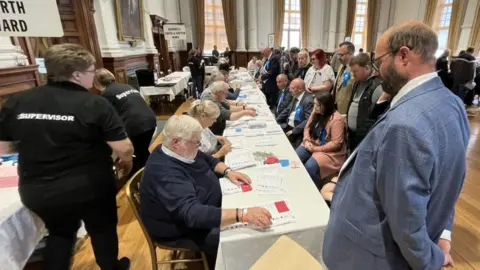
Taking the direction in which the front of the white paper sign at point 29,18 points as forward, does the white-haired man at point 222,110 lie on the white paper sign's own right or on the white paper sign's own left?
on the white paper sign's own left

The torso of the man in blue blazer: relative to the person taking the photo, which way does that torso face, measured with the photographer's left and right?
facing to the left of the viewer

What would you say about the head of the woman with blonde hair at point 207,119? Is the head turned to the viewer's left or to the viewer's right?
to the viewer's right

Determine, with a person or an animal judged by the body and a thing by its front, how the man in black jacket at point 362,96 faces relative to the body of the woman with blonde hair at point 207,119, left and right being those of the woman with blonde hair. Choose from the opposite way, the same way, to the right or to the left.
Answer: the opposite way

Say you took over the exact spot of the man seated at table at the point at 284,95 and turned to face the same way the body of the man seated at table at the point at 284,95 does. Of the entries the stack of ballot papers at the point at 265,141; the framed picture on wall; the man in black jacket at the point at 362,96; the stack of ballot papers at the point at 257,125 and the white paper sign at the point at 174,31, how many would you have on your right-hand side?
2

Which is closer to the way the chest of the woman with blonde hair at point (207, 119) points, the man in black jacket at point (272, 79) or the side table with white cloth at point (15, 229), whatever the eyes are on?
the man in black jacket

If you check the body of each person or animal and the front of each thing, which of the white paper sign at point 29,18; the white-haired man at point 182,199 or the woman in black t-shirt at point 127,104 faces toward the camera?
the white paper sign

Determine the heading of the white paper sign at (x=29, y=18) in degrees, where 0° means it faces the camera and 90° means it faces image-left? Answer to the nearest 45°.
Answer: approximately 0°

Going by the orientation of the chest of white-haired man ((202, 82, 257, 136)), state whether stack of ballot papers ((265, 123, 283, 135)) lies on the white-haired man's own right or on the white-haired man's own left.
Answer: on the white-haired man's own right

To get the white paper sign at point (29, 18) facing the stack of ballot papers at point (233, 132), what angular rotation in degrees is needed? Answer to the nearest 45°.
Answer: approximately 90° to its left

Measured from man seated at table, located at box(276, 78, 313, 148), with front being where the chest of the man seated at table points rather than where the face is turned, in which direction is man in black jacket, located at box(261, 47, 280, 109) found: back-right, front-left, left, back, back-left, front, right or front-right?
back-right

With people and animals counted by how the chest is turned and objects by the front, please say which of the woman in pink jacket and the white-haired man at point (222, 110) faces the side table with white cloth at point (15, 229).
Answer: the woman in pink jacket

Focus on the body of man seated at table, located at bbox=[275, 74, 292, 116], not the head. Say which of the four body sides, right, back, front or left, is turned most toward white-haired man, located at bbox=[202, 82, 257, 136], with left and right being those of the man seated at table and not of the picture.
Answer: front

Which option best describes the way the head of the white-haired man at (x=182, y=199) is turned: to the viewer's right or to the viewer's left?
to the viewer's right

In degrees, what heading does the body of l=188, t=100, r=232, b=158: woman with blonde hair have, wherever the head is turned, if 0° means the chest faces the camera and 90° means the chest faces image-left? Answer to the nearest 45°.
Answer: approximately 270°

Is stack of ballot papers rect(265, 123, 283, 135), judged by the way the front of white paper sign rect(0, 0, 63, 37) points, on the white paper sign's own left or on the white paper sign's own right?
on the white paper sign's own left

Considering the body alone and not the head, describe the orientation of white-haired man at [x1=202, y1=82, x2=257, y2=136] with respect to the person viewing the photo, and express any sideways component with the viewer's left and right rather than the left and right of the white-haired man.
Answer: facing to the right of the viewer

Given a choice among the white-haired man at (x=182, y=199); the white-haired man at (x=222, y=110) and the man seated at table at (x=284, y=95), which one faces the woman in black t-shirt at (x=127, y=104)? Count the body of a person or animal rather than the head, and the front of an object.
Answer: the man seated at table

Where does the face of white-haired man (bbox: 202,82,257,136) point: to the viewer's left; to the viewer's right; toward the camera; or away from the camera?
to the viewer's right
